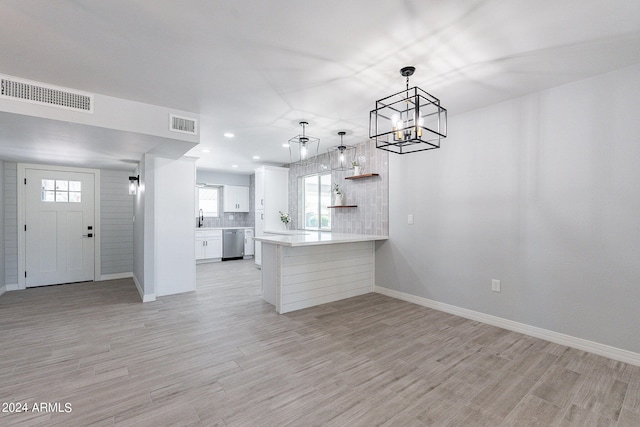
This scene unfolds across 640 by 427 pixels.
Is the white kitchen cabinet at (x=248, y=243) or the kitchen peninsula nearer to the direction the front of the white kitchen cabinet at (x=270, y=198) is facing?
the kitchen peninsula

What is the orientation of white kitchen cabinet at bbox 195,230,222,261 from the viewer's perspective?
toward the camera

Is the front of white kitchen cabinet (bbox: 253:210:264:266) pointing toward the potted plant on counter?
no

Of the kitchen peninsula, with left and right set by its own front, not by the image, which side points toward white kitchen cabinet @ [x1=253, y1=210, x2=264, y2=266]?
back

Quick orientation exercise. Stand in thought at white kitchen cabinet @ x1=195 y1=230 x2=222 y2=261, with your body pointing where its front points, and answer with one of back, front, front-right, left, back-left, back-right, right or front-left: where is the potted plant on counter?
front-left

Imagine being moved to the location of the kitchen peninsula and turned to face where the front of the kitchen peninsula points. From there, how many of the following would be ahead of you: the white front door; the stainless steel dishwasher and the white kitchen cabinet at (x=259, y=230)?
0

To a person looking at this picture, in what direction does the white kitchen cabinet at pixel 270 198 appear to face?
facing the viewer and to the left of the viewer

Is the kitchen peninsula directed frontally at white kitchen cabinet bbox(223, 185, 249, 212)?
no

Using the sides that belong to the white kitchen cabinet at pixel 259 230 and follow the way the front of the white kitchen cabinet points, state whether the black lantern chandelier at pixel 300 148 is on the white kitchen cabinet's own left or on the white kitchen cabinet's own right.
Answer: on the white kitchen cabinet's own left

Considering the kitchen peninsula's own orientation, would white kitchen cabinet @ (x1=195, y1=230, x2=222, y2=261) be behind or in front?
behind

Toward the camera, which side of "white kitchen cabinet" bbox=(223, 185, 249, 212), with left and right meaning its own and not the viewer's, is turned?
front

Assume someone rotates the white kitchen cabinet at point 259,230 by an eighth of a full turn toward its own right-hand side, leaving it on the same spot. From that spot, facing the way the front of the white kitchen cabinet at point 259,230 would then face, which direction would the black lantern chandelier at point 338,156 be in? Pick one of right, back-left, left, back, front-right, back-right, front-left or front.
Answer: back-left

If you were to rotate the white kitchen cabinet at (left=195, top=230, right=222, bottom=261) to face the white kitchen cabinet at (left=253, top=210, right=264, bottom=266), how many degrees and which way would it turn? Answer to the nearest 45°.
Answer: approximately 45° to its left

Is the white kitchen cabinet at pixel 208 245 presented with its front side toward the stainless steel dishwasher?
no

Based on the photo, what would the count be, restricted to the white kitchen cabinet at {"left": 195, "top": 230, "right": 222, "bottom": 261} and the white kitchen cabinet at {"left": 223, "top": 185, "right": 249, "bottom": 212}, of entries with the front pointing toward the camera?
2
